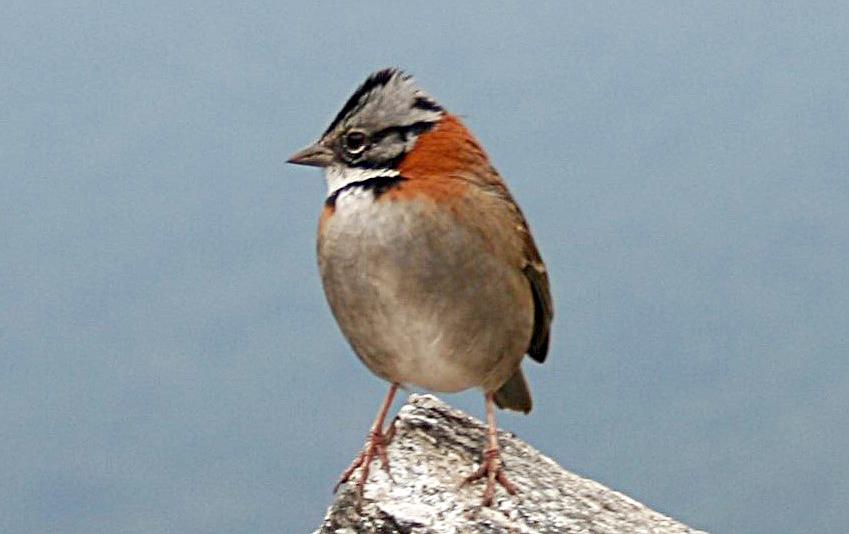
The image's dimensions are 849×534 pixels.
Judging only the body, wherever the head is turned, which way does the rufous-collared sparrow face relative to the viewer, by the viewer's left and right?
facing the viewer and to the left of the viewer
